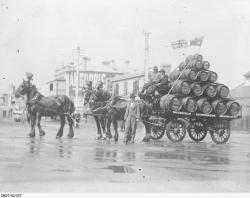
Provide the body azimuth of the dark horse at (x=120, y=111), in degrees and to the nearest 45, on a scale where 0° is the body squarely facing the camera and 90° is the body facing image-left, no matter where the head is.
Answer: approximately 90°

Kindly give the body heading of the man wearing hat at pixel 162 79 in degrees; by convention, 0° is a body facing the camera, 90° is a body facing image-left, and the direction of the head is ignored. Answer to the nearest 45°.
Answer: approximately 45°

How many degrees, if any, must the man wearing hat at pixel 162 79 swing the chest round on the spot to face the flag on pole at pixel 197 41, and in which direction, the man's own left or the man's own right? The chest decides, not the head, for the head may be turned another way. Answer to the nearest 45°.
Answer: approximately 180°

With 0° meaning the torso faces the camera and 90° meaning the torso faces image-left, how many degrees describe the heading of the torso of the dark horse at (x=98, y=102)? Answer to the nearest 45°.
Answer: approximately 45°

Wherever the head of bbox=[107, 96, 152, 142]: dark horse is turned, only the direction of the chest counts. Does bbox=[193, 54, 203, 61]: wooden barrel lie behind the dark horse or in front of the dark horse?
behind

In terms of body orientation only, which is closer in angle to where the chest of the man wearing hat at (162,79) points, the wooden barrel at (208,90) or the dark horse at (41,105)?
the dark horse

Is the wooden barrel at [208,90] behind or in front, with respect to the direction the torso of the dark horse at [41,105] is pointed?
behind

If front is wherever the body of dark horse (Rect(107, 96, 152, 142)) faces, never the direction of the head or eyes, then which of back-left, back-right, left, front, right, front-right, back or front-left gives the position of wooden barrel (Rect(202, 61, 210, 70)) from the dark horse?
back

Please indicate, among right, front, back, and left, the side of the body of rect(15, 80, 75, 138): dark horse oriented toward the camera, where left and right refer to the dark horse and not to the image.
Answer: left

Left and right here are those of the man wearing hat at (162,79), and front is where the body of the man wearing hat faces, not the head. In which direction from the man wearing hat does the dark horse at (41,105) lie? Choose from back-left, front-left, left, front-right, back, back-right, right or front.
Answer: front-right
